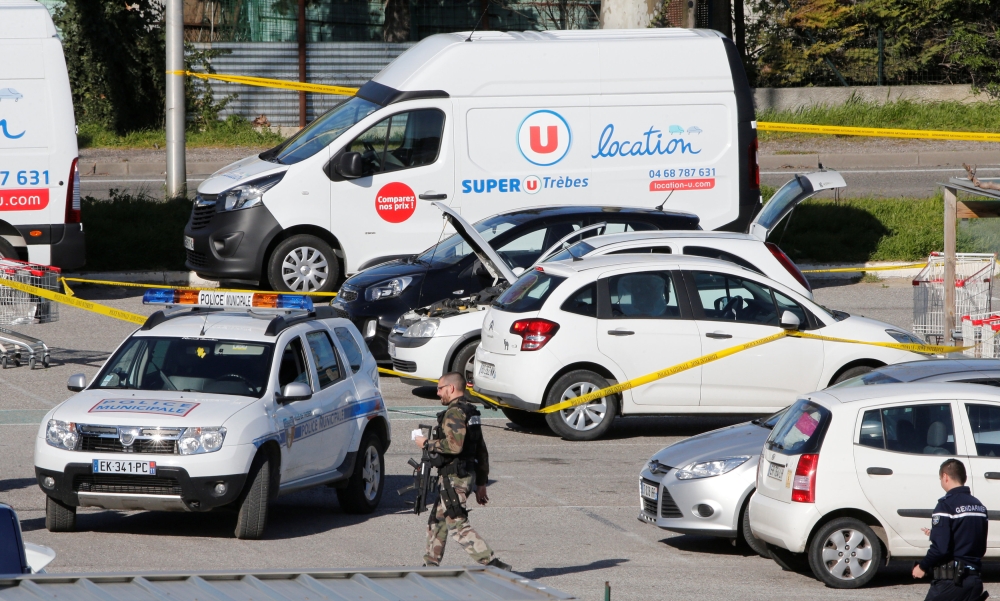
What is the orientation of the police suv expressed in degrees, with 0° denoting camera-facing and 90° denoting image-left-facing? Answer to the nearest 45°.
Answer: approximately 45°

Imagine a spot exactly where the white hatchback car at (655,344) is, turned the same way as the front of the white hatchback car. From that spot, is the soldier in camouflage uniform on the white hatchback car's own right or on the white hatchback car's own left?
on the white hatchback car's own right

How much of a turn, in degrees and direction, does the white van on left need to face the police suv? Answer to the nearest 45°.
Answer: approximately 90° to its left

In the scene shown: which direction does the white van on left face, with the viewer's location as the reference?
facing to the left of the viewer

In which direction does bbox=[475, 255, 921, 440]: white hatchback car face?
to the viewer's right

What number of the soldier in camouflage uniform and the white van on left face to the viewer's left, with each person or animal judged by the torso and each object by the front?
2

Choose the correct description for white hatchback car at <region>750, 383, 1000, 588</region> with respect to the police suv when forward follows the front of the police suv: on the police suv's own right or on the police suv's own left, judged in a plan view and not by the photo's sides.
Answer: on the police suv's own left

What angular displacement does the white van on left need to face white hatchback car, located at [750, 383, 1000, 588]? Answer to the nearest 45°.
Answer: approximately 135° to its left

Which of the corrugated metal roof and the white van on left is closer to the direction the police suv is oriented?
the corrugated metal roof

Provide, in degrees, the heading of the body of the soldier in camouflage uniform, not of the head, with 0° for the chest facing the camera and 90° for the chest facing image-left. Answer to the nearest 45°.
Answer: approximately 90°

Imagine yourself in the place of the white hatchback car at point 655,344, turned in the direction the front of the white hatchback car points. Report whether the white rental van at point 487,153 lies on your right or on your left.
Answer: on your left

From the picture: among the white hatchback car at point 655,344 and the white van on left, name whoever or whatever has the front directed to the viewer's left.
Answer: the white van on left
